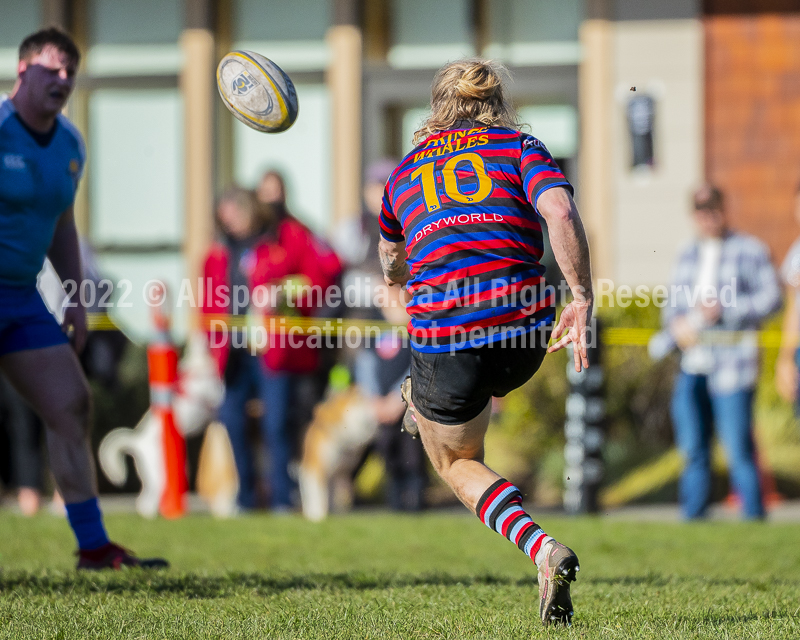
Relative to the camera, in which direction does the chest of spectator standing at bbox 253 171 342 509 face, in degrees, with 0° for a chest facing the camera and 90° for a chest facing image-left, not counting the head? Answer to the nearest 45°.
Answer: approximately 45°

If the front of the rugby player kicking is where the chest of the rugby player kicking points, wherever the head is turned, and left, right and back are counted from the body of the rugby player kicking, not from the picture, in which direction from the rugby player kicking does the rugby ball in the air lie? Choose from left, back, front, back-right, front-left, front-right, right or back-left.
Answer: front-left

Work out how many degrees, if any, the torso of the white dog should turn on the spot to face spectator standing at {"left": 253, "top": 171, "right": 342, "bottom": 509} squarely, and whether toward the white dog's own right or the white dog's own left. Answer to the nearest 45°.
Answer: approximately 45° to the white dog's own right

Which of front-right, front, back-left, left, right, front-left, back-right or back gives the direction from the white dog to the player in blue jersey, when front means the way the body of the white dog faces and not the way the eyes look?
right

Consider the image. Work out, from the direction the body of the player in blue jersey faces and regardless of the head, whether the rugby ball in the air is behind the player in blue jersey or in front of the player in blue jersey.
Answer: in front

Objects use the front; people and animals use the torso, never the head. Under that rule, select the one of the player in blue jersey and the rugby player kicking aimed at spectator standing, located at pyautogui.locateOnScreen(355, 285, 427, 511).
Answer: the rugby player kicking

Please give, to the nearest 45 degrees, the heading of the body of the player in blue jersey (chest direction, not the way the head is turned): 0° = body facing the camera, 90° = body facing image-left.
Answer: approximately 315°

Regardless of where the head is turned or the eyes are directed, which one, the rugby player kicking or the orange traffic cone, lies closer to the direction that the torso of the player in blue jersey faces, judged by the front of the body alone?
the rugby player kicking

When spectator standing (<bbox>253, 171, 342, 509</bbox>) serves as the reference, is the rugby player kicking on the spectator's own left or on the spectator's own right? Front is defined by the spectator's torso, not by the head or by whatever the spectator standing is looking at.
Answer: on the spectator's own left

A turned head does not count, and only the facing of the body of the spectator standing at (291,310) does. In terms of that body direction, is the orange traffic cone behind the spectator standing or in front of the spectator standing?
in front

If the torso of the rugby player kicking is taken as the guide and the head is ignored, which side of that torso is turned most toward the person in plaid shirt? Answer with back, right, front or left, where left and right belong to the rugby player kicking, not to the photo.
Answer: front

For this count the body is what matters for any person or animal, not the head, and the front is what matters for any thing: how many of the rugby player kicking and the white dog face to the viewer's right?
1

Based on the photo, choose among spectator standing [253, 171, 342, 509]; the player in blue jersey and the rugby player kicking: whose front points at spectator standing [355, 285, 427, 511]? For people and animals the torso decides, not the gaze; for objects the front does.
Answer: the rugby player kicking

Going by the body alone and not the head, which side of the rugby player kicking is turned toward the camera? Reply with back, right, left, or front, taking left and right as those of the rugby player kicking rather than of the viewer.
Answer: back

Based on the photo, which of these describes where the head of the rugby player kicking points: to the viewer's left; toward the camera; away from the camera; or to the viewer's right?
away from the camera

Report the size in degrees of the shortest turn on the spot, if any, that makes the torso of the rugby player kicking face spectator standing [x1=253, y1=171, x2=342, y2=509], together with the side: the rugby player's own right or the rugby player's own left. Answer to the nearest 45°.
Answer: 0° — they already face them

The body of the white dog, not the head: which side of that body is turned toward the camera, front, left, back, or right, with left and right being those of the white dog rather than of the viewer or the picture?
right

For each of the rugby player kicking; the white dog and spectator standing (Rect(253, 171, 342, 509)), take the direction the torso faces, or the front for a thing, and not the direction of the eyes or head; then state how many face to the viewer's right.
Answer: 1

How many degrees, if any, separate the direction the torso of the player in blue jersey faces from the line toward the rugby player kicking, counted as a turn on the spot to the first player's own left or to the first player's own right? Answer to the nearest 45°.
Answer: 0° — they already face them
